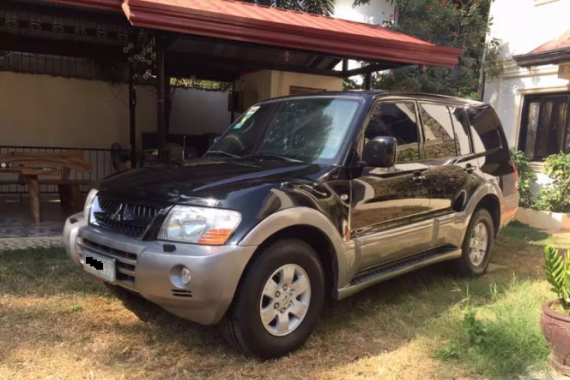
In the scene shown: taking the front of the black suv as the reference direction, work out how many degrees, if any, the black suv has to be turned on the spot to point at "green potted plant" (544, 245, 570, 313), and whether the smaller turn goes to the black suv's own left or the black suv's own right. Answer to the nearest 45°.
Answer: approximately 135° to the black suv's own left

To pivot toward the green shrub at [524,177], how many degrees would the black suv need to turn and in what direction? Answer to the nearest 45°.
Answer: approximately 180°

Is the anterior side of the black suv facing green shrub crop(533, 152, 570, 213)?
no

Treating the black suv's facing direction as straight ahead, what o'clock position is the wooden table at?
The wooden table is roughly at 3 o'clock from the black suv.

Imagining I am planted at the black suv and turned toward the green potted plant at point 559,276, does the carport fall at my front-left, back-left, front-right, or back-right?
back-left

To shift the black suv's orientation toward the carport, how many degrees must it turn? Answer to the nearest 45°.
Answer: approximately 135° to its right

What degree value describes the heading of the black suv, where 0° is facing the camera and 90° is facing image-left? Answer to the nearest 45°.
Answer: approximately 45°
